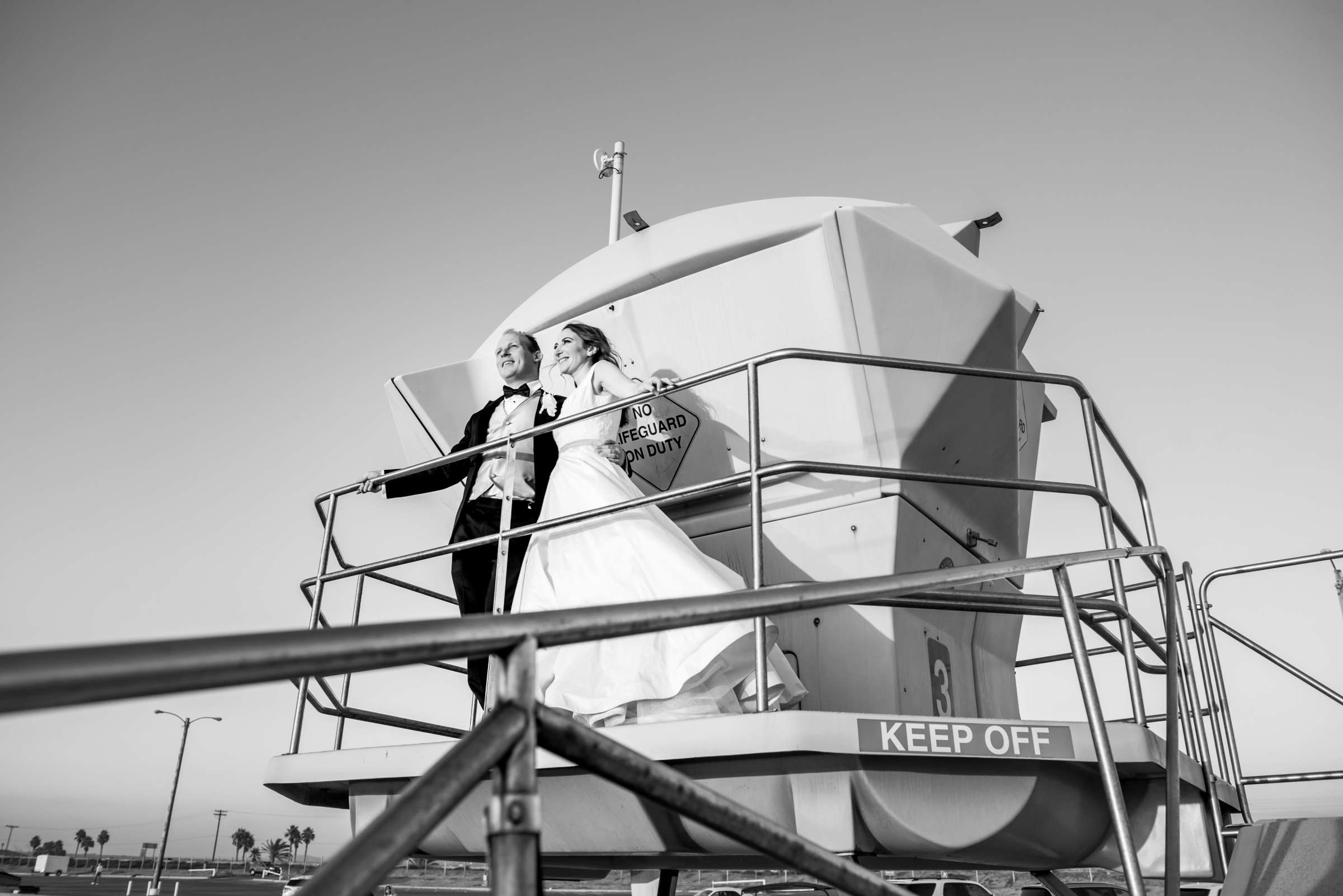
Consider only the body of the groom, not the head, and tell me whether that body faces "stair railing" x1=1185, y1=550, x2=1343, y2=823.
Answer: no

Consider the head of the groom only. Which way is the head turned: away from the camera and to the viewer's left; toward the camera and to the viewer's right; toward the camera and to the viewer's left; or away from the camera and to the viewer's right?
toward the camera and to the viewer's left

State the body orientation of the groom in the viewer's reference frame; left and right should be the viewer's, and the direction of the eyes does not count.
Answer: facing the viewer and to the left of the viewer

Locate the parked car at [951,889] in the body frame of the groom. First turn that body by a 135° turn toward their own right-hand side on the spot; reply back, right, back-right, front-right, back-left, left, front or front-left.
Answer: front-right

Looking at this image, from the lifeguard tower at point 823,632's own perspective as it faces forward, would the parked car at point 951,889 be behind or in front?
behind
